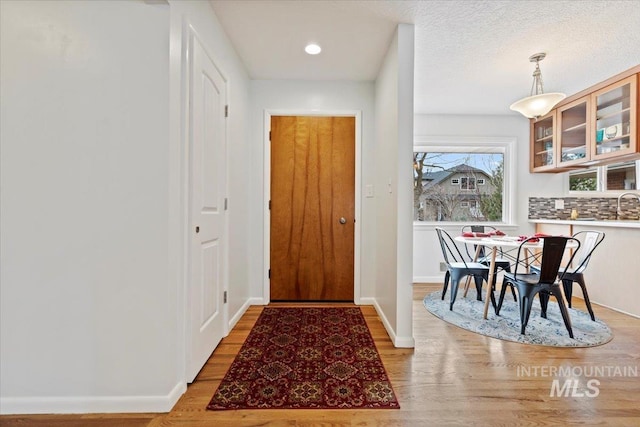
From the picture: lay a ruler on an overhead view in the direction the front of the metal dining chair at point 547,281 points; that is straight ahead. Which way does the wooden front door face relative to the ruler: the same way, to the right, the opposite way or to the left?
the opposite way

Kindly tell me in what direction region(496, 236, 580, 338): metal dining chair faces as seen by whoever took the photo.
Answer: facing away from the viewer and to the left of the viewer

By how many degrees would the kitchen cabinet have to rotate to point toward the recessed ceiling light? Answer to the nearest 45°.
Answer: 0° — it already faces it

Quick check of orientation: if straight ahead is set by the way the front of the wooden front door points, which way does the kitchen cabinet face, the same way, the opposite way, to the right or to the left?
to the right

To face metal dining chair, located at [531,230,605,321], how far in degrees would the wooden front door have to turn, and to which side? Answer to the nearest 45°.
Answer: approximately 90° to its left

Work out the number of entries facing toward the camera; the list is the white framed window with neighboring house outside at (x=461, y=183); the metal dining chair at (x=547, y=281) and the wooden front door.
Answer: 2

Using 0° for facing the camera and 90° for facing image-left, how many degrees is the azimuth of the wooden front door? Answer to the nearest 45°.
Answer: approximately 0°

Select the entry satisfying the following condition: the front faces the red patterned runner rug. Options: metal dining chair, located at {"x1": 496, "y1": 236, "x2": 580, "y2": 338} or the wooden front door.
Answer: the wooden front door

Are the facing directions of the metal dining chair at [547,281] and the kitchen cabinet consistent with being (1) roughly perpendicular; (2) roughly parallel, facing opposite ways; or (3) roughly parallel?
roughly perpendicular
